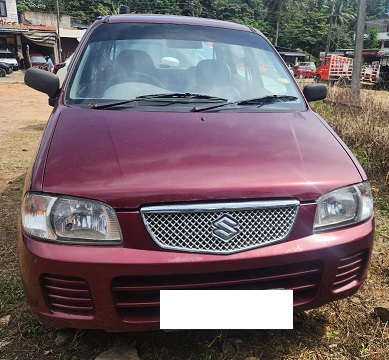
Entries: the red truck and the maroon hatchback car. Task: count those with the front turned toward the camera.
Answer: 1

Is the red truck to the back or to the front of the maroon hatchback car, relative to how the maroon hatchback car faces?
to the back

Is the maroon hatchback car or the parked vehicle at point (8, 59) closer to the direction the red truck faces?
the parked vehicle

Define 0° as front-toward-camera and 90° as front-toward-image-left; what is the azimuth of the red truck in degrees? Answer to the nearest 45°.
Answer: approximately 90°

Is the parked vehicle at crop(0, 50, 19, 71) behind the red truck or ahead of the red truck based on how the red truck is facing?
ahead

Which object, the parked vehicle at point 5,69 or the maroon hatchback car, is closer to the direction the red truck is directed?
the parked vehicle

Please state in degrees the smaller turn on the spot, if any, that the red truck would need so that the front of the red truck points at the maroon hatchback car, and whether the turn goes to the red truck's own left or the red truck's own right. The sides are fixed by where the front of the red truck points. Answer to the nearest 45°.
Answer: approximately 90° to the red truck's own left

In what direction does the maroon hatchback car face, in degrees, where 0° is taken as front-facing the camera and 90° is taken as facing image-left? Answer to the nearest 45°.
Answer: approximately 0°

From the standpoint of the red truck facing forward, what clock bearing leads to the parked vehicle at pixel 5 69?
The parked vehicle is roughly at 11 o'clock from the red truck.

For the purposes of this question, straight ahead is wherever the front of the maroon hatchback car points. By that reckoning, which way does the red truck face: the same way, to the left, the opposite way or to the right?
to the right
